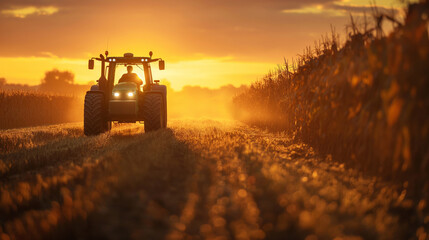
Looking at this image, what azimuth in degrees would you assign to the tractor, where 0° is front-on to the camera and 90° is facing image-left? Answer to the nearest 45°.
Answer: approximately 0°
